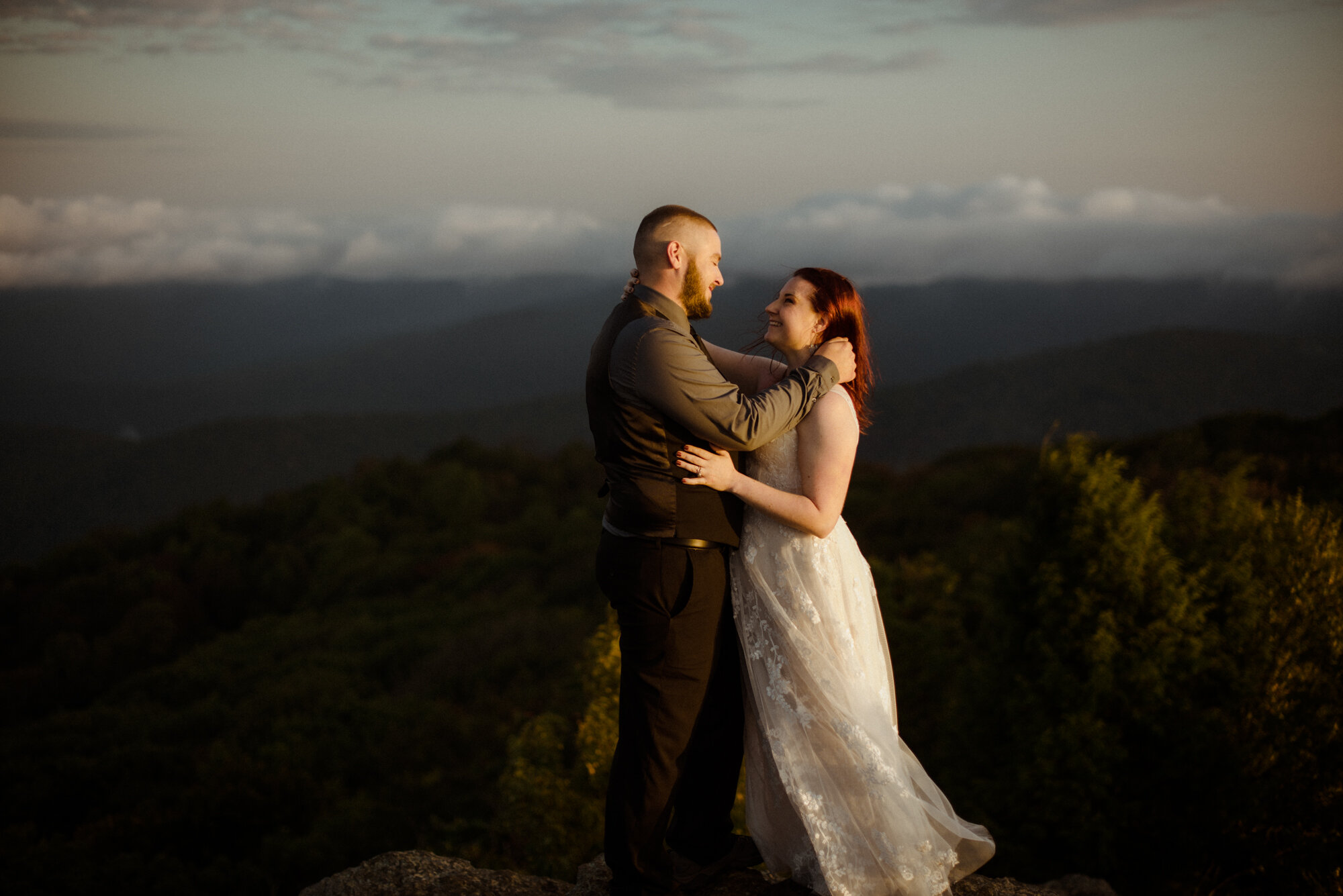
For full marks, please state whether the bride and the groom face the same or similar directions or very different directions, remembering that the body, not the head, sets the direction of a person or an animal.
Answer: very different directions

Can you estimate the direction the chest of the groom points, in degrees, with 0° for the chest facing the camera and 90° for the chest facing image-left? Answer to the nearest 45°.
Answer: approximately 270°

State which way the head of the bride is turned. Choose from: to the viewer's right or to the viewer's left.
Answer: to the viewer's left

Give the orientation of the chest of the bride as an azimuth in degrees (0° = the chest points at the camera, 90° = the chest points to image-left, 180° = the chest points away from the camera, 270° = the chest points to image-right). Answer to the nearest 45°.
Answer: approximately 90°

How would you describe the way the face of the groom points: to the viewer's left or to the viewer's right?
to the viewer's right

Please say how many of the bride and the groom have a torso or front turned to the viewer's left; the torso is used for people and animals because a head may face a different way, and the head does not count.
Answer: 1
